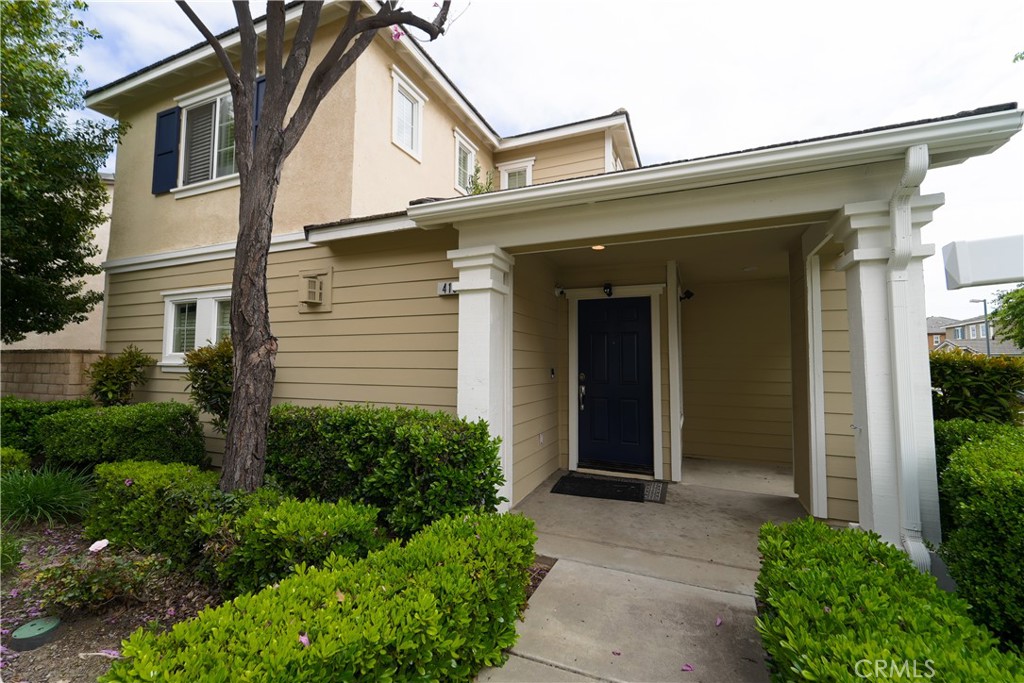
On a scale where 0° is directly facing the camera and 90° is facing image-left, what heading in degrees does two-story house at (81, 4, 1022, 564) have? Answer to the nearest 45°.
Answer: approximately 0°

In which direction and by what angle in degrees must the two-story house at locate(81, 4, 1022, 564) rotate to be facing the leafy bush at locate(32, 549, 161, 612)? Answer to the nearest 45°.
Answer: approximately 45° to its right

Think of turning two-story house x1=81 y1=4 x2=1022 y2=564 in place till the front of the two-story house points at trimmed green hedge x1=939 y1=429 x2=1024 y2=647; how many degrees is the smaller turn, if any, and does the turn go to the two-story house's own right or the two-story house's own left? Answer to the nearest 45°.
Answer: approximately 45° to the two-story house's own left

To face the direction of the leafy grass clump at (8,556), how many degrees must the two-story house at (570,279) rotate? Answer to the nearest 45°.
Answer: approximately 45° to its right

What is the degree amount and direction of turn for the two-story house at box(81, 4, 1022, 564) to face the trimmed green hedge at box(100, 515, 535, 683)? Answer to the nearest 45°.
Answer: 0° — it already faces it

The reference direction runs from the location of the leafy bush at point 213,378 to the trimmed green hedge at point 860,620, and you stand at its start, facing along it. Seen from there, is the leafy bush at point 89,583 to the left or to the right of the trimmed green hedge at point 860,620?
right

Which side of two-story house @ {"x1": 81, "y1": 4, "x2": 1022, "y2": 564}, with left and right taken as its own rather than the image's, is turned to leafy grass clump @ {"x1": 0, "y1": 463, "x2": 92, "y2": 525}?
front

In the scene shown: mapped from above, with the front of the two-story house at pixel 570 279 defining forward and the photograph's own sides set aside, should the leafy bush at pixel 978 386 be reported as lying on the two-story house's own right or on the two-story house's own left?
on the two-story house's own left

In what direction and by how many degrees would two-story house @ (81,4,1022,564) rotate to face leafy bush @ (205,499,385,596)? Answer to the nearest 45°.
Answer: approximately 45° to its right

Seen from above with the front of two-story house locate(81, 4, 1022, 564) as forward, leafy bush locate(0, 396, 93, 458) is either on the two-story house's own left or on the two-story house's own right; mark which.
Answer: on the two-story house's own right

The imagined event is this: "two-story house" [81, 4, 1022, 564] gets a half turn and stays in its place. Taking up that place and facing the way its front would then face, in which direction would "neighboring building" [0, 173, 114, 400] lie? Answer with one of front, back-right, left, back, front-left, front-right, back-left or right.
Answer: left

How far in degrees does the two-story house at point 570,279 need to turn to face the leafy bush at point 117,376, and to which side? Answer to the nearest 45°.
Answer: approximately 90° to its right
